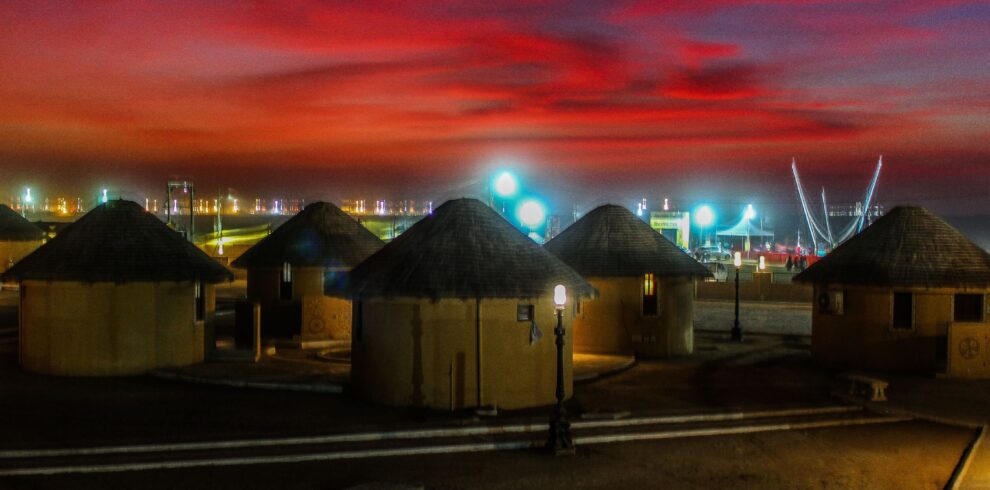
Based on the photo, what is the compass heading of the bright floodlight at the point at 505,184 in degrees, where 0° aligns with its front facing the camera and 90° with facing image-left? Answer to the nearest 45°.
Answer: approximately 0°

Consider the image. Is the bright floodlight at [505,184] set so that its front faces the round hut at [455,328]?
yes

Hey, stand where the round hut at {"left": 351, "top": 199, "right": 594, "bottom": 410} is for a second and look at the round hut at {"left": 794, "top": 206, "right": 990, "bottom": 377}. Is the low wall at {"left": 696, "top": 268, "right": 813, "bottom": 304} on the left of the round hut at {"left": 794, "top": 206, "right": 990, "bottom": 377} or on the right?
left

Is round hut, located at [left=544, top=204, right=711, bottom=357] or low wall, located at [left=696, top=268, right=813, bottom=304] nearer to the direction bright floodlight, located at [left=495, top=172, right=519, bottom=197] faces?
the round hut

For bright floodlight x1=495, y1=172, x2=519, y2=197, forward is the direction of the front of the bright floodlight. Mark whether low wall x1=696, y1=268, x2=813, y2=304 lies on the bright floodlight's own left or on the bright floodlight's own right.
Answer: on the bright floodlight's own left

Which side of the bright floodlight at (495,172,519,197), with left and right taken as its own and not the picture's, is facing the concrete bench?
front
